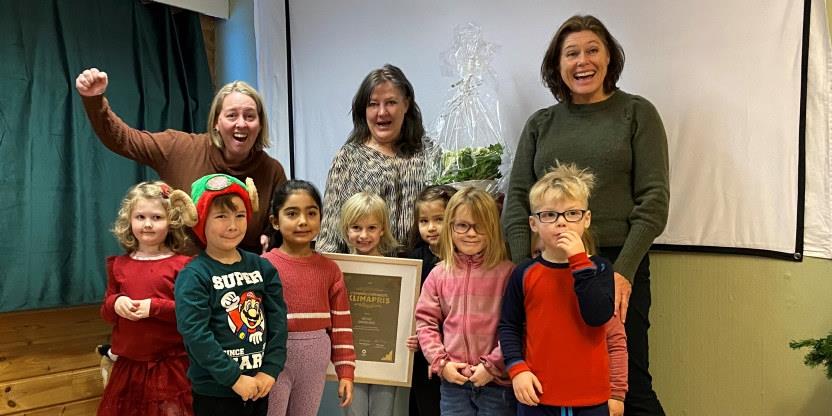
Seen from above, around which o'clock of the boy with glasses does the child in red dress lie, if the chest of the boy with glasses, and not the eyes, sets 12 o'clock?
The child in red dress is roughly at 3 o'clock from the boy with glasses.

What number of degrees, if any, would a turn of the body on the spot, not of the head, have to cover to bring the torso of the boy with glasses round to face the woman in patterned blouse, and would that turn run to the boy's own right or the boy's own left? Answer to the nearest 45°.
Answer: approximately 135° to the boy's own right

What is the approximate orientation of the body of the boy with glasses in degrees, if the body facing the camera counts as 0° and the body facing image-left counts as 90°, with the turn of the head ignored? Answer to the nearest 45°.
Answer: approximately 0°

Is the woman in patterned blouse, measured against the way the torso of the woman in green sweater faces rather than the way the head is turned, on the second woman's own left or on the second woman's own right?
on the second woman's own right

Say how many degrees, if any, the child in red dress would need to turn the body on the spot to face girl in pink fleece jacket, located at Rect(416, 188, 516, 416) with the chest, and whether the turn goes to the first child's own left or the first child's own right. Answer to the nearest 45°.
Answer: approximately 45° to the first child's own left
